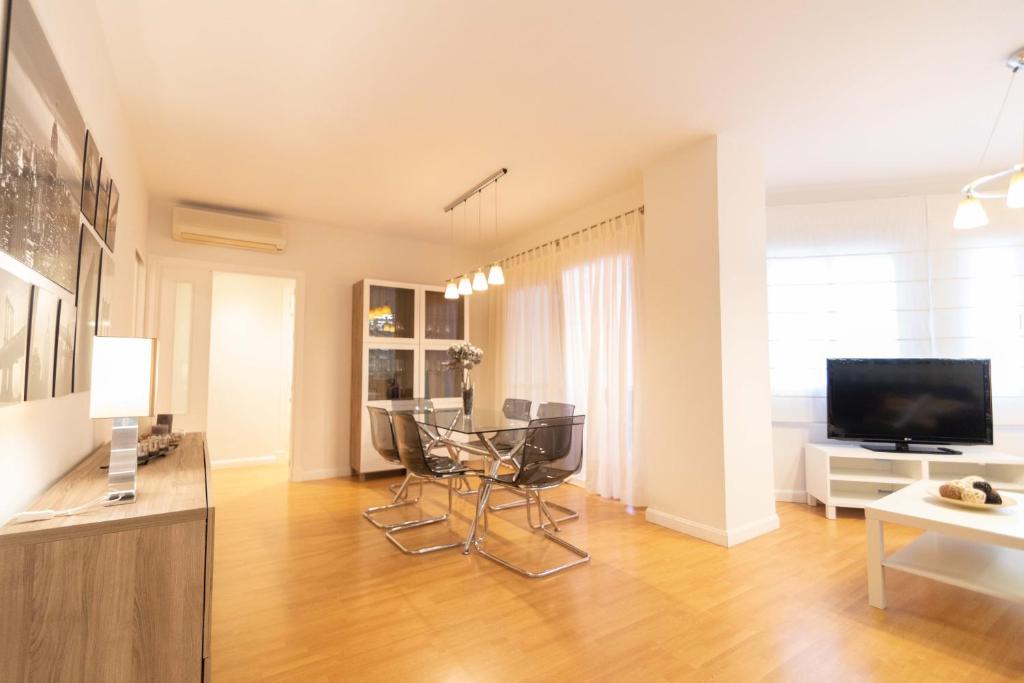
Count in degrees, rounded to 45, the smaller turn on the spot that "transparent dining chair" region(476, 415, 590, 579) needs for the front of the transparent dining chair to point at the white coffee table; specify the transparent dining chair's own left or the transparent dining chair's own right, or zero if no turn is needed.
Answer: approximately 135° to the transparent dining chair's own right

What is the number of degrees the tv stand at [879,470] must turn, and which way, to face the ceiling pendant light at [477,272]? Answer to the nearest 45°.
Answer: approximately 90° to its right

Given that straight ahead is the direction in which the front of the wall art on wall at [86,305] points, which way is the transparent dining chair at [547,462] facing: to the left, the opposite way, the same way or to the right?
to the left

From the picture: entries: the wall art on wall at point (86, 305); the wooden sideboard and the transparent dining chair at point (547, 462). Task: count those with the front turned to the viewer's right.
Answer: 2

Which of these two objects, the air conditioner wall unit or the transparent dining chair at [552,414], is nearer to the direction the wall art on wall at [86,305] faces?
the transparent dining chair

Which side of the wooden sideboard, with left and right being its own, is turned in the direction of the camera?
right

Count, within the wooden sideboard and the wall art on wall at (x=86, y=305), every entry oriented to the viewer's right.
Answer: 2

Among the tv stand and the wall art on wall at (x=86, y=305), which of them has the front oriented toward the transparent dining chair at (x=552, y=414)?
the wall art on wall

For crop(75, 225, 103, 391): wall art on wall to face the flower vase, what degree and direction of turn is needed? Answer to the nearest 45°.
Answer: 0° — it already faces it

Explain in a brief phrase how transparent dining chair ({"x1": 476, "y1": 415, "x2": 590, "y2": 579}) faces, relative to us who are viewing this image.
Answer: facing away from the viewer and to the left of the viewer

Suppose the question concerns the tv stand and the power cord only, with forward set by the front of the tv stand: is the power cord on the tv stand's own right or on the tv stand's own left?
on the tv stand's own right

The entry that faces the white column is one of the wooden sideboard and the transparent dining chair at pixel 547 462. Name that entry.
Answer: the wooden sideboard

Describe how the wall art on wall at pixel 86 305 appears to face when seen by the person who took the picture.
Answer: facing to the right of the viewer

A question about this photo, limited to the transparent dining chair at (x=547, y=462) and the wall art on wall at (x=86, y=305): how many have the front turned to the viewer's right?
1
